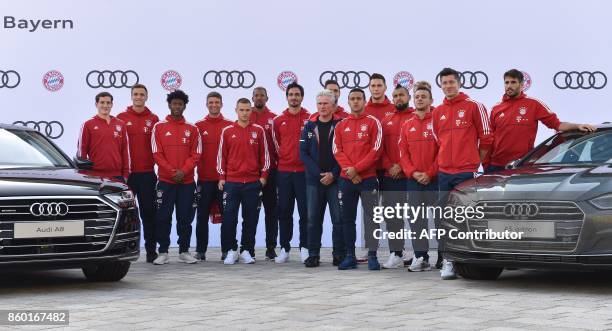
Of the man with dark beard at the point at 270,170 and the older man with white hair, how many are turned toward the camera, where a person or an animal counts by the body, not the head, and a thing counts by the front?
2

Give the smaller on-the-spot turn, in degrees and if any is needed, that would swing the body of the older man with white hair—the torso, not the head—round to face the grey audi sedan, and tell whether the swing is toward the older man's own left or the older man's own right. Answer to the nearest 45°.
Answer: approximately 45° to the older man's own left

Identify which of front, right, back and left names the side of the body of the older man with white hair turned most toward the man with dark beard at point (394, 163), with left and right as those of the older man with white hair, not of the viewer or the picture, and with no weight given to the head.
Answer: left

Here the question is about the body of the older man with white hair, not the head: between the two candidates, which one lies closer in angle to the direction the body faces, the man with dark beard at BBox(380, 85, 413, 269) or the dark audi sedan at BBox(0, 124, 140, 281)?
the dark audi sedan

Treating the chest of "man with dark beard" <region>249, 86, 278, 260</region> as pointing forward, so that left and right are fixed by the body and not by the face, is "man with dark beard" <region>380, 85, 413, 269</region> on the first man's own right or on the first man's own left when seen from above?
on the first man's own left

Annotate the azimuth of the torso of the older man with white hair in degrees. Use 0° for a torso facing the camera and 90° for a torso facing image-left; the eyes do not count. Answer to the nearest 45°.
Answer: approximately 0°

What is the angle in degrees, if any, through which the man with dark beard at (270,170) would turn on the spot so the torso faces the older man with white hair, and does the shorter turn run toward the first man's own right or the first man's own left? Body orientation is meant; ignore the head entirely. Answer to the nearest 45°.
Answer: approximately 45° to the first man's own left

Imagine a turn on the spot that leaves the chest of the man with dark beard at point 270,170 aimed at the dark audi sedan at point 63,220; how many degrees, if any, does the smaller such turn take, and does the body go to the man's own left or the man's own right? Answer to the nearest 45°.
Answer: approximately 45° to the man's own right
